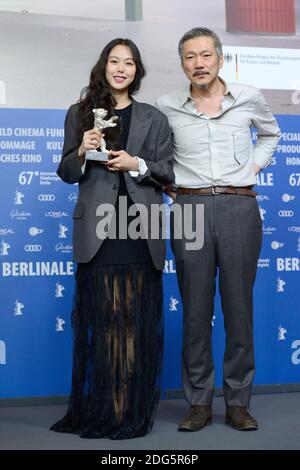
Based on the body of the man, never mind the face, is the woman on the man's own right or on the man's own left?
on the man's own right

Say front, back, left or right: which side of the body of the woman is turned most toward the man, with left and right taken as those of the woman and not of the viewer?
left

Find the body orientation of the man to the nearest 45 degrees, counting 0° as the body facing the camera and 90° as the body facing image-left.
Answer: approximately 0°

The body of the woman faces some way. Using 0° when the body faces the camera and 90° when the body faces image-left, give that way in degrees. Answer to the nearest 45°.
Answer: approximately 0°

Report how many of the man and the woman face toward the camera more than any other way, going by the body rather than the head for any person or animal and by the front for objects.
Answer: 2
